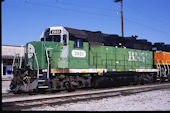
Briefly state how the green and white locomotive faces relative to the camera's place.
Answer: facing the viewer and to the left of the viewer
